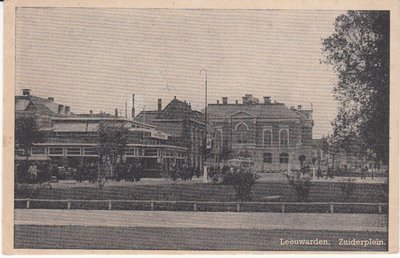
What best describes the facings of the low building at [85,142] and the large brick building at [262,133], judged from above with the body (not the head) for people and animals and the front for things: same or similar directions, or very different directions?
same or similar directions

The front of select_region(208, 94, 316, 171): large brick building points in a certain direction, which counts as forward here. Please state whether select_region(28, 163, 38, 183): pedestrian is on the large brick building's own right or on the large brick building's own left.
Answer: on the large brick building's own right

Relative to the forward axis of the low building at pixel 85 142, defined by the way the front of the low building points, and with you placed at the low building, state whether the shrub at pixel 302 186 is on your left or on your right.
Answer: on your left

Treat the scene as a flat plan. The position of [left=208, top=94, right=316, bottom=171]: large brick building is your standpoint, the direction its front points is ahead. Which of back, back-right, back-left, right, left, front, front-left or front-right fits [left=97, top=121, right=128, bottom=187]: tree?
right

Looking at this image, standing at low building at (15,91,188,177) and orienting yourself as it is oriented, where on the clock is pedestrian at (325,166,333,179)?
The pedestrian is roughly at 9 o'clock from the low building.

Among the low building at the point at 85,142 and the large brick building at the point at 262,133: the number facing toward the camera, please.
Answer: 2

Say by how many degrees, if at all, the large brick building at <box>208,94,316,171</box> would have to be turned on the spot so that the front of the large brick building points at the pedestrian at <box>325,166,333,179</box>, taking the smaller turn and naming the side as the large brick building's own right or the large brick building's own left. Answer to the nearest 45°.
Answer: approximately 90° to the large brick building's own left

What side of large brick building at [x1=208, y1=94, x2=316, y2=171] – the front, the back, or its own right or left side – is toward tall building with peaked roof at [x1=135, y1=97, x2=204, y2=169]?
right

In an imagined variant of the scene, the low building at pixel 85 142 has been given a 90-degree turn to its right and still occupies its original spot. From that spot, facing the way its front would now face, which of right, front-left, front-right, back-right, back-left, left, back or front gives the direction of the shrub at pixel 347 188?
back

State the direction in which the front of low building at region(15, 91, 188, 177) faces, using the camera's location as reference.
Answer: facing the viewer
